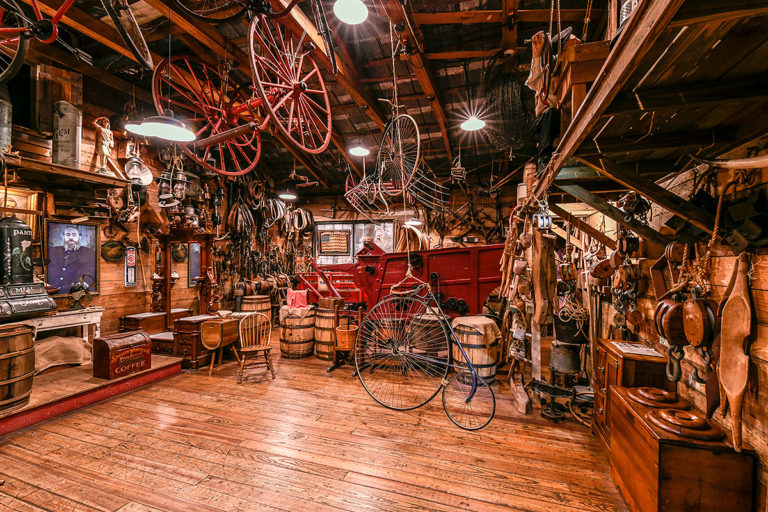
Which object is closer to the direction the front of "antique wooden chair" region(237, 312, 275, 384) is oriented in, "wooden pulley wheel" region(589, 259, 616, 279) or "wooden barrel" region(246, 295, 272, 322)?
the wooden pulley wheel

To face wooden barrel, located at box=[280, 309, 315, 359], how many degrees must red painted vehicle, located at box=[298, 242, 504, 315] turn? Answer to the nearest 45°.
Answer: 0° — it already faces it

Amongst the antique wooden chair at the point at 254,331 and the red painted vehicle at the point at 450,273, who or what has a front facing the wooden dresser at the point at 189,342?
the red painted vehicle

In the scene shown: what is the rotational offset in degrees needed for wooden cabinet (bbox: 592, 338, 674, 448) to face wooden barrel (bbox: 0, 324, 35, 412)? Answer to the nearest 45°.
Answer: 0° — it already faces it

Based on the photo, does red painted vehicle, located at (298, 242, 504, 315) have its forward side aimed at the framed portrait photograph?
yes

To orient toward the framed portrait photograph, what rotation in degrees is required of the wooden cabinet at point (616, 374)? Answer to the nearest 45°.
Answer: approximately 45° to its right

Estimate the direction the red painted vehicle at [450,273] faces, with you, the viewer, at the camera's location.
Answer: facing to the left of the viewer

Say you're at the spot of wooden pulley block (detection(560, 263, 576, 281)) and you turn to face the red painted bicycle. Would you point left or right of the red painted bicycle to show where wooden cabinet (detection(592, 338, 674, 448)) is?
left
